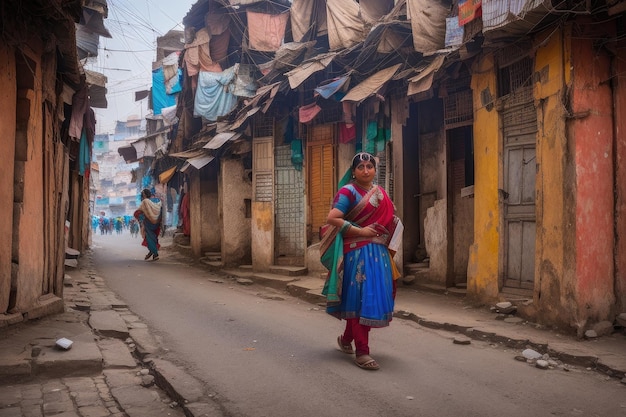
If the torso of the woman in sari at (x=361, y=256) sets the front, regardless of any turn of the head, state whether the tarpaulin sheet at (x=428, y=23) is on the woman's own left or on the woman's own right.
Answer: on the woman's own left

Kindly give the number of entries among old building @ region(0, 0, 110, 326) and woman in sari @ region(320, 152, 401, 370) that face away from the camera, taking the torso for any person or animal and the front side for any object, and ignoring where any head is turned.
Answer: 0

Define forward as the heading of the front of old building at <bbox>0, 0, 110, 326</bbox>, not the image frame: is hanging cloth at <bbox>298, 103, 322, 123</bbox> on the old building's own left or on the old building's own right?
on the old building's own left

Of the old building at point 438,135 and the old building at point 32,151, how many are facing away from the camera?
0

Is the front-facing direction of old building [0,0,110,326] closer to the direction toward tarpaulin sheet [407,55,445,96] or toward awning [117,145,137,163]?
the tarpaulin sheet

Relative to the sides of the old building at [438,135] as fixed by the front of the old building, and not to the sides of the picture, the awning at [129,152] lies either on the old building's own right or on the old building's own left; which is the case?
on the old building's own right

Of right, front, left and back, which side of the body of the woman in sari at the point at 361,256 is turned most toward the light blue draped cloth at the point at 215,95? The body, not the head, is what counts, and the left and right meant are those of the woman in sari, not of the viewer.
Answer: back

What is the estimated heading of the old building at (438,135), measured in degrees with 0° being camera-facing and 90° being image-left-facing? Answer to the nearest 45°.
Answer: approximately 45°

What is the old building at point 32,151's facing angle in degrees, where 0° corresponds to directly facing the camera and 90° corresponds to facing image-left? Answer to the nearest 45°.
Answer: approximately 315°

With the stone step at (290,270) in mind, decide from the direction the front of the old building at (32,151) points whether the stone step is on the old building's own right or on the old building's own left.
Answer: on the old building's own left

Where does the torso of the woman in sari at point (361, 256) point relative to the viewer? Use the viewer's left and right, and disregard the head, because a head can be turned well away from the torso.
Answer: facing the viewer and to the right of the viewer

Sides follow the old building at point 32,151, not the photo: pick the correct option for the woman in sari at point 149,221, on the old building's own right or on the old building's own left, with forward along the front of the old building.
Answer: on the old building's own left

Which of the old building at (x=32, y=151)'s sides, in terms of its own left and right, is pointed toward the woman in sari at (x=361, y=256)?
front

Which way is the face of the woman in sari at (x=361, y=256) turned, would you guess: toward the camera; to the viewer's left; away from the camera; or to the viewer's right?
toward the camera

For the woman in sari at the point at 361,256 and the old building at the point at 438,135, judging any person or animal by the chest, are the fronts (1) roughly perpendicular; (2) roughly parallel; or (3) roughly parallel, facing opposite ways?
roughly perpendicular
